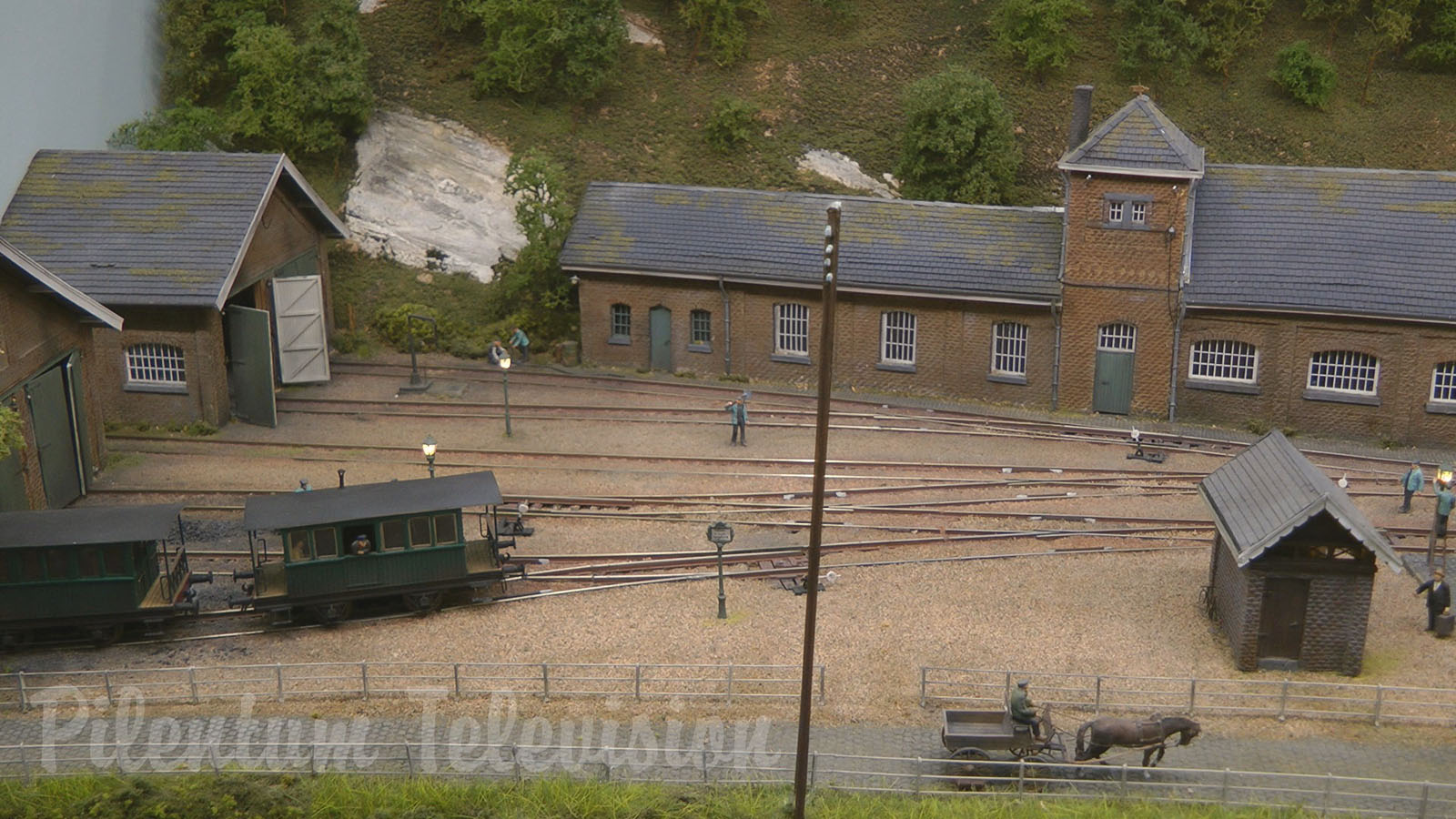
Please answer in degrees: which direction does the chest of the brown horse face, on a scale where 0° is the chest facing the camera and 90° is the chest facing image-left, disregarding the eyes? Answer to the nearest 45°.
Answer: approximately 270°

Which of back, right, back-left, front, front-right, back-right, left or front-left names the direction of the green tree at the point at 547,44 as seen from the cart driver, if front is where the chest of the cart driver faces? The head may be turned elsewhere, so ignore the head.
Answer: back-left

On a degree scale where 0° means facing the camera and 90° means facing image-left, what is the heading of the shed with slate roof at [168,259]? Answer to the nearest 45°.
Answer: approximately 315°

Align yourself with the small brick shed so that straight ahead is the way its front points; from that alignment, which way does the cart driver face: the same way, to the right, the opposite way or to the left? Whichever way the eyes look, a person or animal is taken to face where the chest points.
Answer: to the left

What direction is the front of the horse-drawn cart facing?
to the viewer's right

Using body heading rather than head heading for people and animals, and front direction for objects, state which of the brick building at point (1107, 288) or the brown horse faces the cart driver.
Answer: the brick building

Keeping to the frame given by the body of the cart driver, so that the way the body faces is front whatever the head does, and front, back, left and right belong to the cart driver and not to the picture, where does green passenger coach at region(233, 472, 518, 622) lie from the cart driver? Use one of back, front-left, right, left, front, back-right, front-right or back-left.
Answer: back

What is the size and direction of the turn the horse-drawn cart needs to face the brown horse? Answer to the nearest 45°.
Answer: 0° — it already faces it

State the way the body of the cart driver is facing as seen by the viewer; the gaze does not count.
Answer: to the viewer's right

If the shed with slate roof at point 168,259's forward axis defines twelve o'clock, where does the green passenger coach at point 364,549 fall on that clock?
The green passenger coach is roughly at 1 o'clock from the shed with slate roof.

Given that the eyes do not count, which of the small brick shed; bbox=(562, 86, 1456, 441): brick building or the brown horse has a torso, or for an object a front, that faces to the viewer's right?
the brown horse
